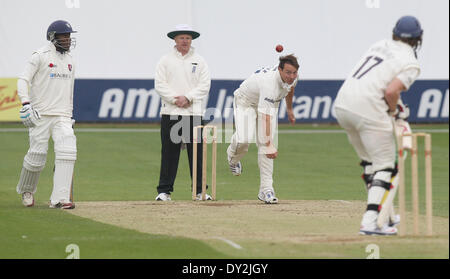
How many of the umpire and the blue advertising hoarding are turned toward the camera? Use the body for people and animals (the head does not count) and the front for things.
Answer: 2

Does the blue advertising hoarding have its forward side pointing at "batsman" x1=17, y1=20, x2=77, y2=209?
yes

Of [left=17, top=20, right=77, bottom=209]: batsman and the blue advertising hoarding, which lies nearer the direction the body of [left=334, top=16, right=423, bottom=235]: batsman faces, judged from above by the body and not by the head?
the blue advertising hoarding

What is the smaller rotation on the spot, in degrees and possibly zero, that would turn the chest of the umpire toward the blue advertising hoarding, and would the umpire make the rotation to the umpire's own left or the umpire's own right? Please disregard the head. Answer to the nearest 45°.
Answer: approximately 180°

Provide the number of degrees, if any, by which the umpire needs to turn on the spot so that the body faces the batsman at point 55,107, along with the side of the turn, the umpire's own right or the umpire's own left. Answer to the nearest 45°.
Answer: approximately 45° to the umpire's own right

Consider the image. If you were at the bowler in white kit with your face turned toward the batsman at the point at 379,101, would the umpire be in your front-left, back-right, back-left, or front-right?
back-right

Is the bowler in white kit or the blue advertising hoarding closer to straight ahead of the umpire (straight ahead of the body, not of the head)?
the bowler in white kit

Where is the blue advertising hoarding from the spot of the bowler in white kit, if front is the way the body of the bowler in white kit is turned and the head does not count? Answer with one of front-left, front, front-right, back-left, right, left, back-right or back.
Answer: back-left

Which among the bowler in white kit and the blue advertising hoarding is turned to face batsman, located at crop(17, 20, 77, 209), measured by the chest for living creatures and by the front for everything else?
the blue advertising hoarding

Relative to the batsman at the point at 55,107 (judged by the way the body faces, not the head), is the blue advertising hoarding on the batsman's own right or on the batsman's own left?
on the batsman's own left
